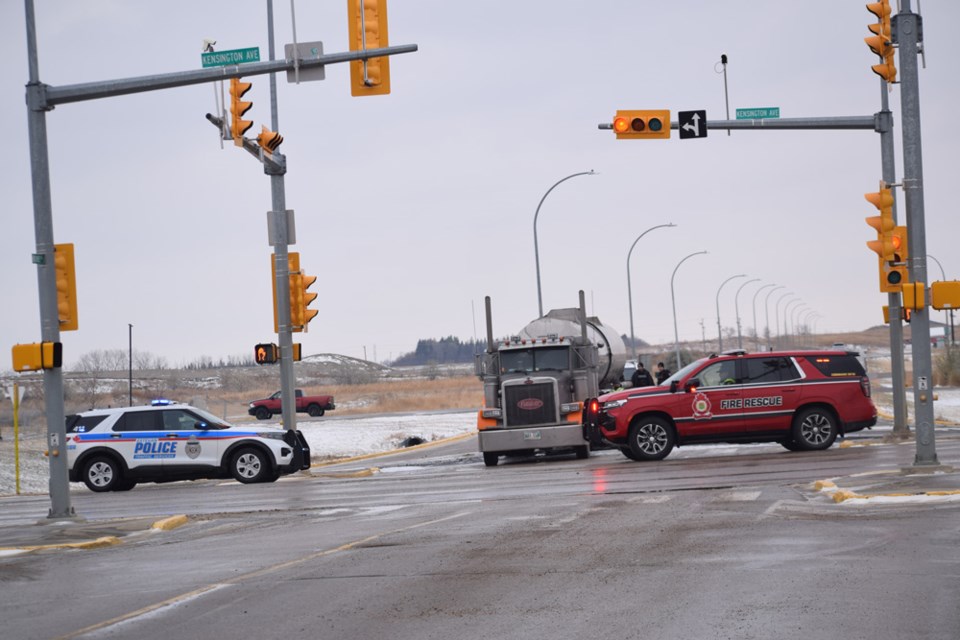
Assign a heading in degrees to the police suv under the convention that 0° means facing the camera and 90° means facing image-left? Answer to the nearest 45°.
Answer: approximately 270°

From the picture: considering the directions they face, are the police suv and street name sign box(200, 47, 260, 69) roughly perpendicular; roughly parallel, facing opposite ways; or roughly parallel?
roughly perpendicular

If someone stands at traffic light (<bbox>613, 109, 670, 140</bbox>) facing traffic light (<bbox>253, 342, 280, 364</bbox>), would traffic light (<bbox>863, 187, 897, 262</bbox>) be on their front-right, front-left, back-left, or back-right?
back-left

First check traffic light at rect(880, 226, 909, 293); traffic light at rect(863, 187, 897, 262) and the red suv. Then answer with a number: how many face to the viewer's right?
0

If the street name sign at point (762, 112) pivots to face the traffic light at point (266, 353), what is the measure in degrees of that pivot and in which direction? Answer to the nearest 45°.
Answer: approximately 90° to its right

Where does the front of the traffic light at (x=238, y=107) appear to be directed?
to the viewer's right

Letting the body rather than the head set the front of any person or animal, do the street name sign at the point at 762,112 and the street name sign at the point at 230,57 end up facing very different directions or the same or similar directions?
same or similar directions

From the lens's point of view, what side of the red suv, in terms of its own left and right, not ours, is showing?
left
